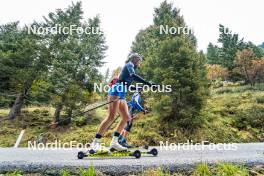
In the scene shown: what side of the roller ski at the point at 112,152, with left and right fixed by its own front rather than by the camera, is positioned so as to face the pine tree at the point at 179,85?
left

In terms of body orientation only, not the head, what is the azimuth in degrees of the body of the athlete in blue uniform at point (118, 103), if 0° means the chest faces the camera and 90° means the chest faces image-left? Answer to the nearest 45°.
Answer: approximately 270°

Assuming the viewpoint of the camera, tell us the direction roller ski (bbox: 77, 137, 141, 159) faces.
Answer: facing to the right of the viewer

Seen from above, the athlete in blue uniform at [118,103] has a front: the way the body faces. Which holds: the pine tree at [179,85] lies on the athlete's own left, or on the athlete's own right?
on the athlete's own left
